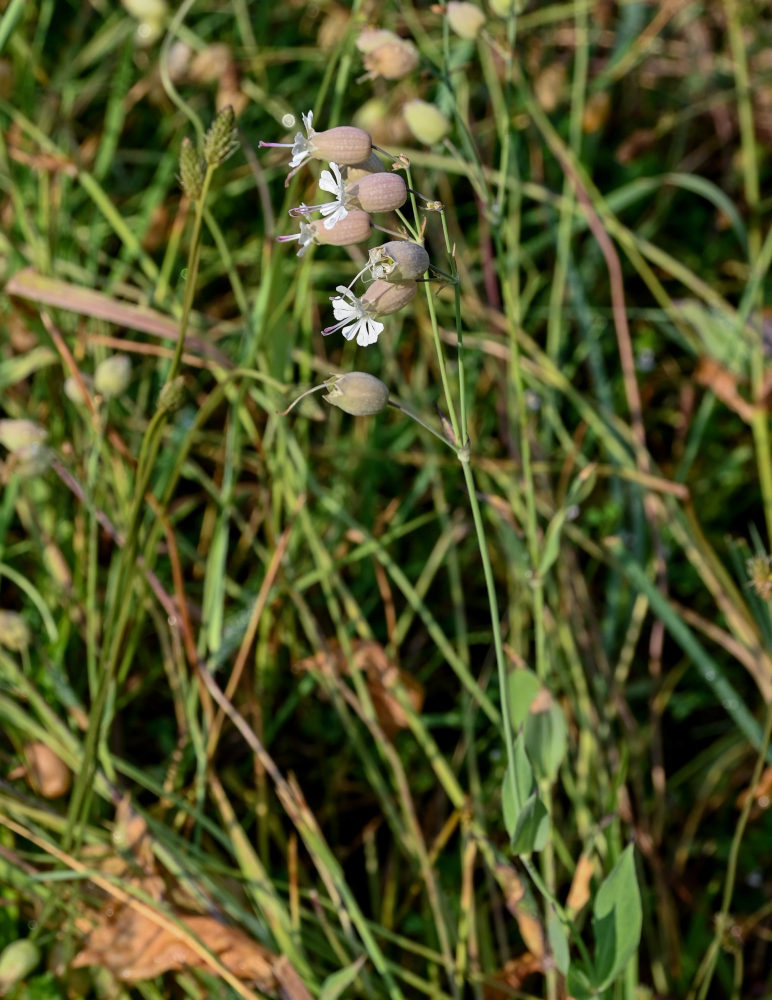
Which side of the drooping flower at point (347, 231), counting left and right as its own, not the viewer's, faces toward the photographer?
left
